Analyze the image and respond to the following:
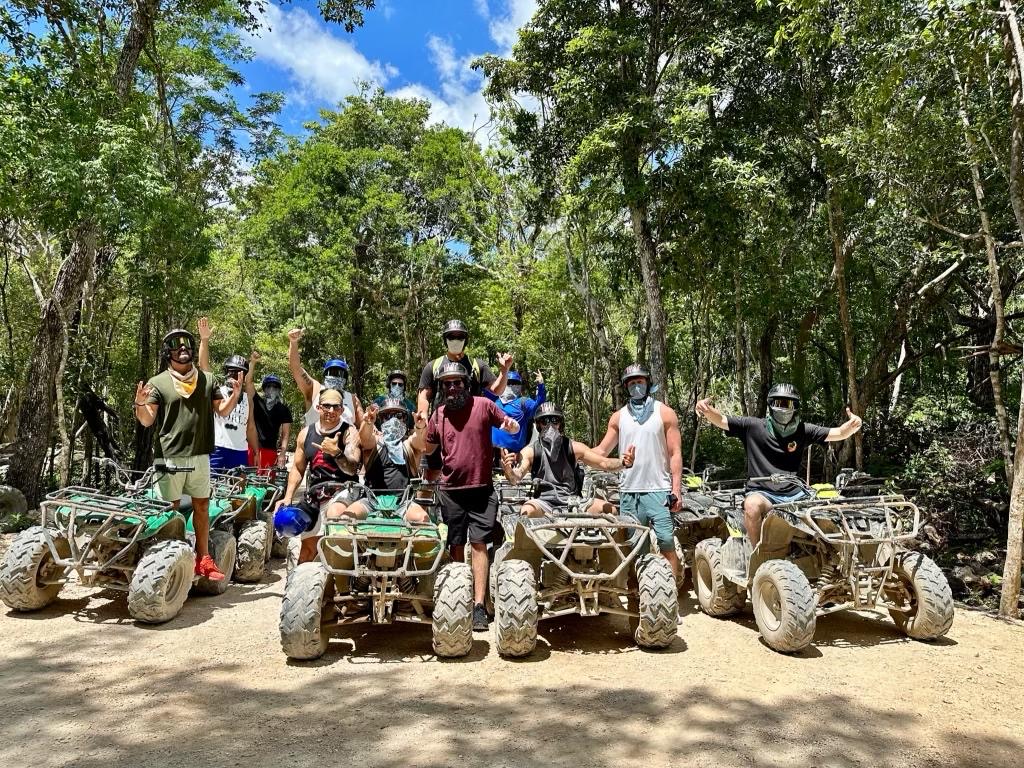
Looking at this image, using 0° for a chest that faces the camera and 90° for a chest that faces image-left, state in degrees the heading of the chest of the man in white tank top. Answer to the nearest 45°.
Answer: approximately 0°

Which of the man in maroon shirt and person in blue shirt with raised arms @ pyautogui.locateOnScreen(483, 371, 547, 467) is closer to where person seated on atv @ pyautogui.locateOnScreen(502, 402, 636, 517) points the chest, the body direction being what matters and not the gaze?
the man in maroon shirt

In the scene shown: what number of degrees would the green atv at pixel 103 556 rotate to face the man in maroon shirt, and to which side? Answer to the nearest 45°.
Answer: approximately 90° to its left

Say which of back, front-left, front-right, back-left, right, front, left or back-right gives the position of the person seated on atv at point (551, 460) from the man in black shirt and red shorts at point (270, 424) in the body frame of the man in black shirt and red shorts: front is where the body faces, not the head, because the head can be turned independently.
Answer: front-left

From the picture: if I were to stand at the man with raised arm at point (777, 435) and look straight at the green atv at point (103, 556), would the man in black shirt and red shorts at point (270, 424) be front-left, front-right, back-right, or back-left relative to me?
front-right

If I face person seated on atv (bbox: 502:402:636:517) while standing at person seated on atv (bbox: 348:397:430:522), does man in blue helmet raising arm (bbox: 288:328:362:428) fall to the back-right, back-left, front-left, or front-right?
back-left

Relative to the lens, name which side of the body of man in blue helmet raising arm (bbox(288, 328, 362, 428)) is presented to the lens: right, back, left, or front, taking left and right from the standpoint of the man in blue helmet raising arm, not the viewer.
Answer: front

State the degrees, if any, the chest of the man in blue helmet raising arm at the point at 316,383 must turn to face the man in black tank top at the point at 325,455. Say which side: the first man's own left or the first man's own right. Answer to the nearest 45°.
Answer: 0° — they already face them

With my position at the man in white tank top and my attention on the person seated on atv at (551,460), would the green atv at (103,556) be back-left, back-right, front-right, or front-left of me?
front-left

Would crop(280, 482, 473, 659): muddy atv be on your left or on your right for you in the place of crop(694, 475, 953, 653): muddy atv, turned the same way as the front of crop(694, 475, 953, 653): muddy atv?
on your right

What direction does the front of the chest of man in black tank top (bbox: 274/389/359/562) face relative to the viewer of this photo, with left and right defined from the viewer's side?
facing the viewer

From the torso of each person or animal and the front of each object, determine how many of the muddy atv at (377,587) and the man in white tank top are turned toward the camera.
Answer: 2

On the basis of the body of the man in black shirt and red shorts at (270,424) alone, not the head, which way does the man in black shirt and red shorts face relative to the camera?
toward the camera

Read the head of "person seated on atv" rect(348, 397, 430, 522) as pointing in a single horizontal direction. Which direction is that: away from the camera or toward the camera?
toward the camera

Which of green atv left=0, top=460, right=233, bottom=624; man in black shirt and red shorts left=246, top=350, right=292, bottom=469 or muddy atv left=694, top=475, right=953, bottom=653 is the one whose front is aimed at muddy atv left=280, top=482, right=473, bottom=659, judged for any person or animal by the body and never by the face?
the man in black shirt and red shorts

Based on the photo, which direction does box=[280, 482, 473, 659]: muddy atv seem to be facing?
toward the camera

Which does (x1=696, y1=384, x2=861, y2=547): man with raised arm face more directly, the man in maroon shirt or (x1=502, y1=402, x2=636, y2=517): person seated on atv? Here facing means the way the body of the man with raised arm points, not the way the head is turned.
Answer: the man in maroon shirt

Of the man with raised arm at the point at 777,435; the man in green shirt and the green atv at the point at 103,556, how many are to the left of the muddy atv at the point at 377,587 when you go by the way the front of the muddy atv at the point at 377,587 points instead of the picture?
1
